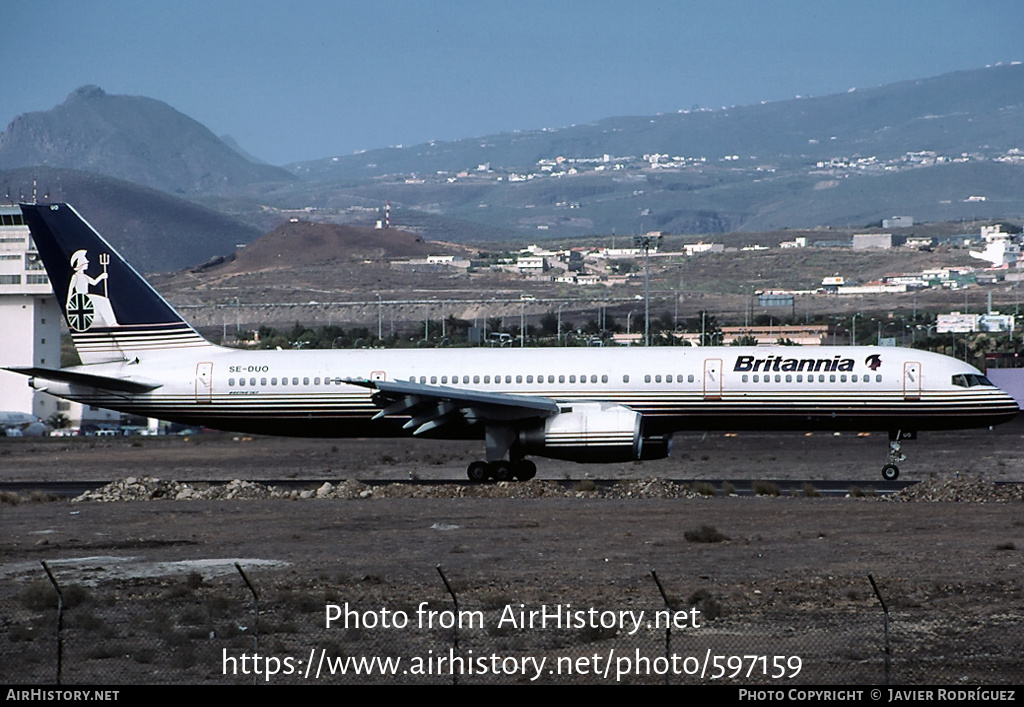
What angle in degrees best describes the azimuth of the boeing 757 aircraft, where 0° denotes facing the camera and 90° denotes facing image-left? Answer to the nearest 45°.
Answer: approximately 270°

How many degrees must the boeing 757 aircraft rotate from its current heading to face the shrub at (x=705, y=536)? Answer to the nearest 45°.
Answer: approximately 90° to its right

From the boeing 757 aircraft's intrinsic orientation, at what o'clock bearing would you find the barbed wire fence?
The barbed wire fence is roughly at 3 o'clock from the boeing 757 aircraft.
